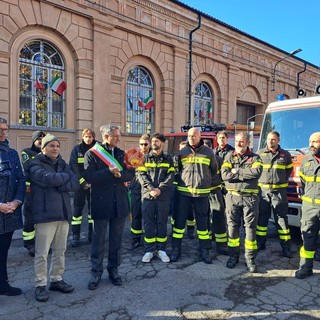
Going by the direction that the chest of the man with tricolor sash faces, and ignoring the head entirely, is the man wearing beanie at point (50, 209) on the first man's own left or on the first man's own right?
on the first man's own right

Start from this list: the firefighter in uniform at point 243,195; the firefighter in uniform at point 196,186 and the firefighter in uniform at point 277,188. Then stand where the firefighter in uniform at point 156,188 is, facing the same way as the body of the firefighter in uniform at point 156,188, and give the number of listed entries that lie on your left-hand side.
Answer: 3

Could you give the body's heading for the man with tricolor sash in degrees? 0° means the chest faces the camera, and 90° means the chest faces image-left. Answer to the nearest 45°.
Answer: approximately 315°

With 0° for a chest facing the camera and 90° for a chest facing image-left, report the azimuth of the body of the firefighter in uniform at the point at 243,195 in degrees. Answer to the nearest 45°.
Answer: approximately 0°

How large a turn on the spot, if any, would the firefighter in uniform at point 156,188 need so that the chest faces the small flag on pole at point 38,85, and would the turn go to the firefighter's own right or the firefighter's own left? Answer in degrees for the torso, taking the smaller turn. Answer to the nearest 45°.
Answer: approximately 135° to the firefighter's own right

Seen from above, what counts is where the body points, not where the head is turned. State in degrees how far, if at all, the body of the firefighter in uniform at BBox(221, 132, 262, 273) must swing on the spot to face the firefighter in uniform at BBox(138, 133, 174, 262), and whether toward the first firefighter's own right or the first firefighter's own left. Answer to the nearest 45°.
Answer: approximately 90° to the first firefighter's own right

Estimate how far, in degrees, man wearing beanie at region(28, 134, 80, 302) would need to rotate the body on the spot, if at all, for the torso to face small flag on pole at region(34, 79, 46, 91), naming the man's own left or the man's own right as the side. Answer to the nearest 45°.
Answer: approximately 135° to the man's own left

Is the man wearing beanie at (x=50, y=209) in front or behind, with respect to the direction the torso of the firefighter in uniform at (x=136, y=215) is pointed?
in front

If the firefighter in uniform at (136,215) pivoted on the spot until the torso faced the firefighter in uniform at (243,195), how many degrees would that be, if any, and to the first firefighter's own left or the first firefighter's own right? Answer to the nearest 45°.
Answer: approximately 45° to the first firefighter's own left

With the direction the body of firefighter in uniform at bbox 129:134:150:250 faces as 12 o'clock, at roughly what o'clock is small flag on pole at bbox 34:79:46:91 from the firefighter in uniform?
The small flag on pole is roughly at 5 o'clock from the firefighter in uniform.

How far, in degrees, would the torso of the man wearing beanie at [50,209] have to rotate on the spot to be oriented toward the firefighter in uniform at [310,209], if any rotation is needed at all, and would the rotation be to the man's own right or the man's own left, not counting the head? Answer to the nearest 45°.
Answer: approximately 45° to the man's own left

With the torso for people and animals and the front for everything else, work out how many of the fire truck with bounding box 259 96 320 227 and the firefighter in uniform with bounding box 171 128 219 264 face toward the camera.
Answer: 2
